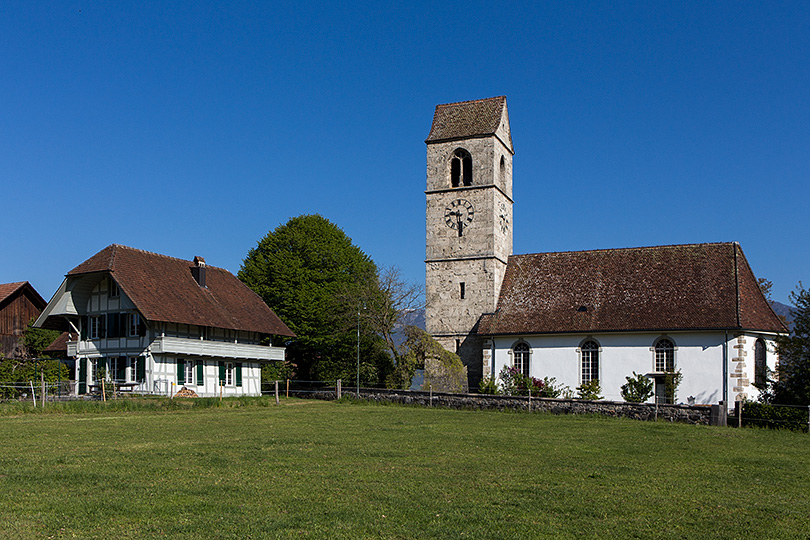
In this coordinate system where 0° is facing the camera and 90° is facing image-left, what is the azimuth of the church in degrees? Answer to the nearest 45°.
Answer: approximately 90°

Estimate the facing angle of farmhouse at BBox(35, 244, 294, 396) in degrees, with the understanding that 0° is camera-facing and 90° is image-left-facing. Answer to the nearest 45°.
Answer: approximately 45°

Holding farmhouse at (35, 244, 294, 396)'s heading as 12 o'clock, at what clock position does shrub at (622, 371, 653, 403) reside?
The shrub is roughly at 8 o'clock from the farmhouse.

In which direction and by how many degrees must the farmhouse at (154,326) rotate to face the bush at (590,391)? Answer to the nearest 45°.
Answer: approximately 135° to its left

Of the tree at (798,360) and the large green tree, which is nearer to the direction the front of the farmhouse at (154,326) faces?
the tree

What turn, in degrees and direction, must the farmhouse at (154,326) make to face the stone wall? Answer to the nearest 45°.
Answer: approximately 90° to its left

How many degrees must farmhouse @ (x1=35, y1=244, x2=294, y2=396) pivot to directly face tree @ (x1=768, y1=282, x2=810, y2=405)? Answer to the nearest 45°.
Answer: approximately 90° to its left

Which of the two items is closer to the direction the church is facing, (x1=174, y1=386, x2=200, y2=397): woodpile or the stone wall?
the woodpile

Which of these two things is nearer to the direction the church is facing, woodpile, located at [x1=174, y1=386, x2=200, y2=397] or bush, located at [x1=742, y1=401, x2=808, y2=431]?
the woodpile

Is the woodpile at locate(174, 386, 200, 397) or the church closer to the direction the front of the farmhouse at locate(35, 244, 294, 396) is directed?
the woodpile
